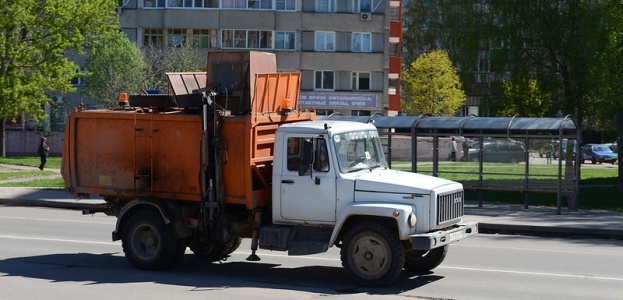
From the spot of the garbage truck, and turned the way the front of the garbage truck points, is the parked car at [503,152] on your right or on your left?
on your left

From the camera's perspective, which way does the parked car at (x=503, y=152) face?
to the viewer's left

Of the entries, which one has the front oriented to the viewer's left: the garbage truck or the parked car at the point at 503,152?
the parked car

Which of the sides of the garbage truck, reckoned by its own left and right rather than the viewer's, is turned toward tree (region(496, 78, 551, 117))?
left

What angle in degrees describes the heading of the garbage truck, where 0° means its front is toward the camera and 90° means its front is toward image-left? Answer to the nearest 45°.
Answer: approximately 315°

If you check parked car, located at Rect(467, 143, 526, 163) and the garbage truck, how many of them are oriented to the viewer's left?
1

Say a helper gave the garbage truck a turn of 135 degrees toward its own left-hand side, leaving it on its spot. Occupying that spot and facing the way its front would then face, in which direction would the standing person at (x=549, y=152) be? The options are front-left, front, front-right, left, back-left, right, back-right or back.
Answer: front-right

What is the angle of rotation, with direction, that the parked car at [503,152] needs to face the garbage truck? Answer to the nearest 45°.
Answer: approximately 90° to its left
